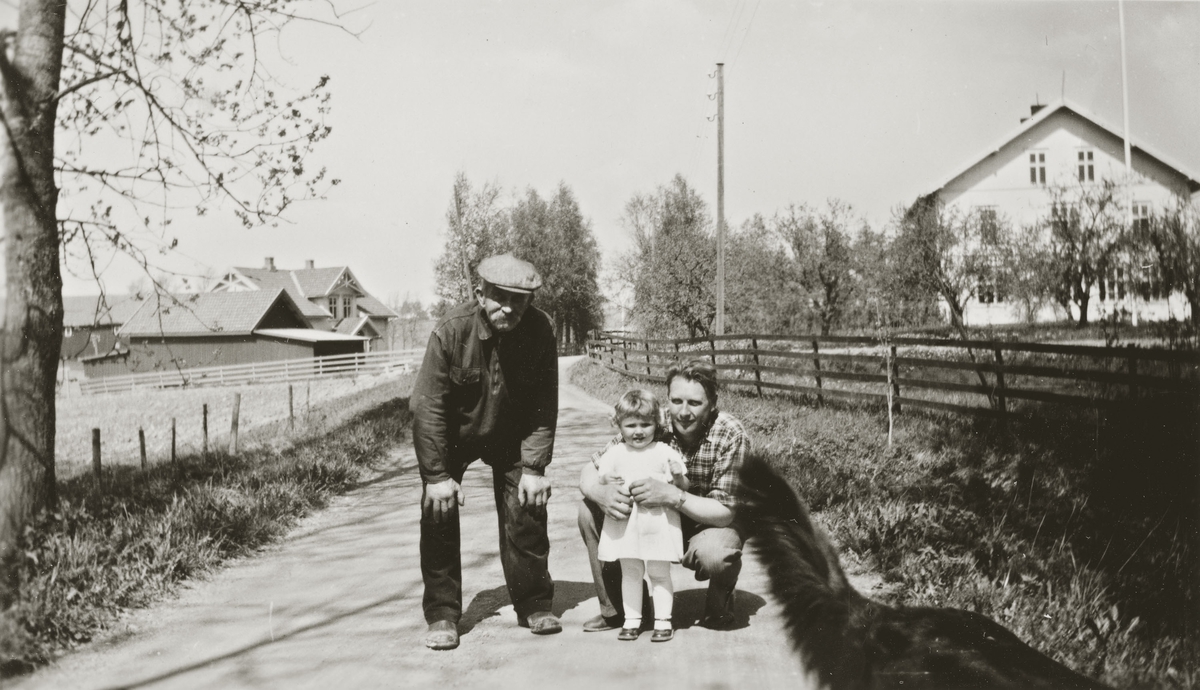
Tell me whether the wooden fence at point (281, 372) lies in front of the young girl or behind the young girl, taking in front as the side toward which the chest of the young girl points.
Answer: behind

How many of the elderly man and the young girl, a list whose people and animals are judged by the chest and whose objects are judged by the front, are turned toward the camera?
2

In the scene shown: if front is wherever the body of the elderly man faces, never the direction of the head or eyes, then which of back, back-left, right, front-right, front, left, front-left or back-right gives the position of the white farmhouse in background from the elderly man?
back-left

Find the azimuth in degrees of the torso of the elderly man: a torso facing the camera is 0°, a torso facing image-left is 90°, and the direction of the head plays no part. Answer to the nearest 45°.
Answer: approximately 0°

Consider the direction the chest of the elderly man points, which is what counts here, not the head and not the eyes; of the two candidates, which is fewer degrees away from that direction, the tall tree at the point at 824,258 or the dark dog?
the dark dog

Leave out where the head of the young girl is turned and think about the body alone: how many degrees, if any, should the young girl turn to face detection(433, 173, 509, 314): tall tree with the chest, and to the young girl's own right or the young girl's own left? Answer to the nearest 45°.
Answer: approximately 180°

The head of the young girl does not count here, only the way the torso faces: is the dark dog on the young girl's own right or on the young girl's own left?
on the young girl's own left

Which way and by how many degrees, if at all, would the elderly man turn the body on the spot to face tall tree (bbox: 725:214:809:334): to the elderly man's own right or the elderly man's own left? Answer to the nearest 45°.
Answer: approximately 180°

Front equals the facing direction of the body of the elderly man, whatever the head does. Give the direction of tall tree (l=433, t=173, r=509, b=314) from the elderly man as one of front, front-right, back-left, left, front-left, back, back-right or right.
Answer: back
